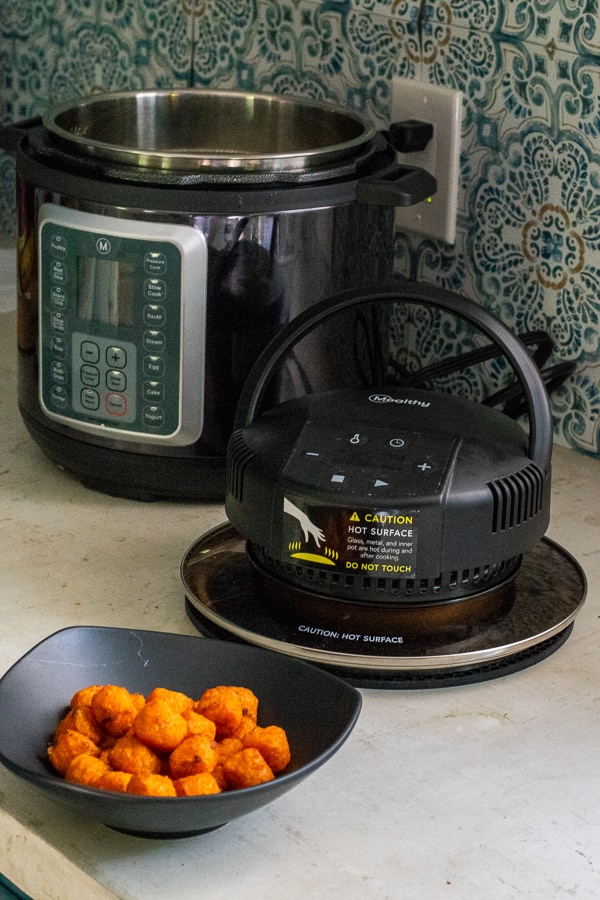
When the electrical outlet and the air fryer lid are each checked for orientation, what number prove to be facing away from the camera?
0

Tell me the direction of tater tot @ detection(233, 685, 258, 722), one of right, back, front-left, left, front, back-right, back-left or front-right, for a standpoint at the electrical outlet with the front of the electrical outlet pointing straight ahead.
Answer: front-left

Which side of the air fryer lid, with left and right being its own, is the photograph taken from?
front

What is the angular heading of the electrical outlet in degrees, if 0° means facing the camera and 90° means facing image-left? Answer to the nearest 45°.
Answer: approximately 45°

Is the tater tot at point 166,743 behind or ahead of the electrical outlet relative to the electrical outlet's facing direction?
ahead
